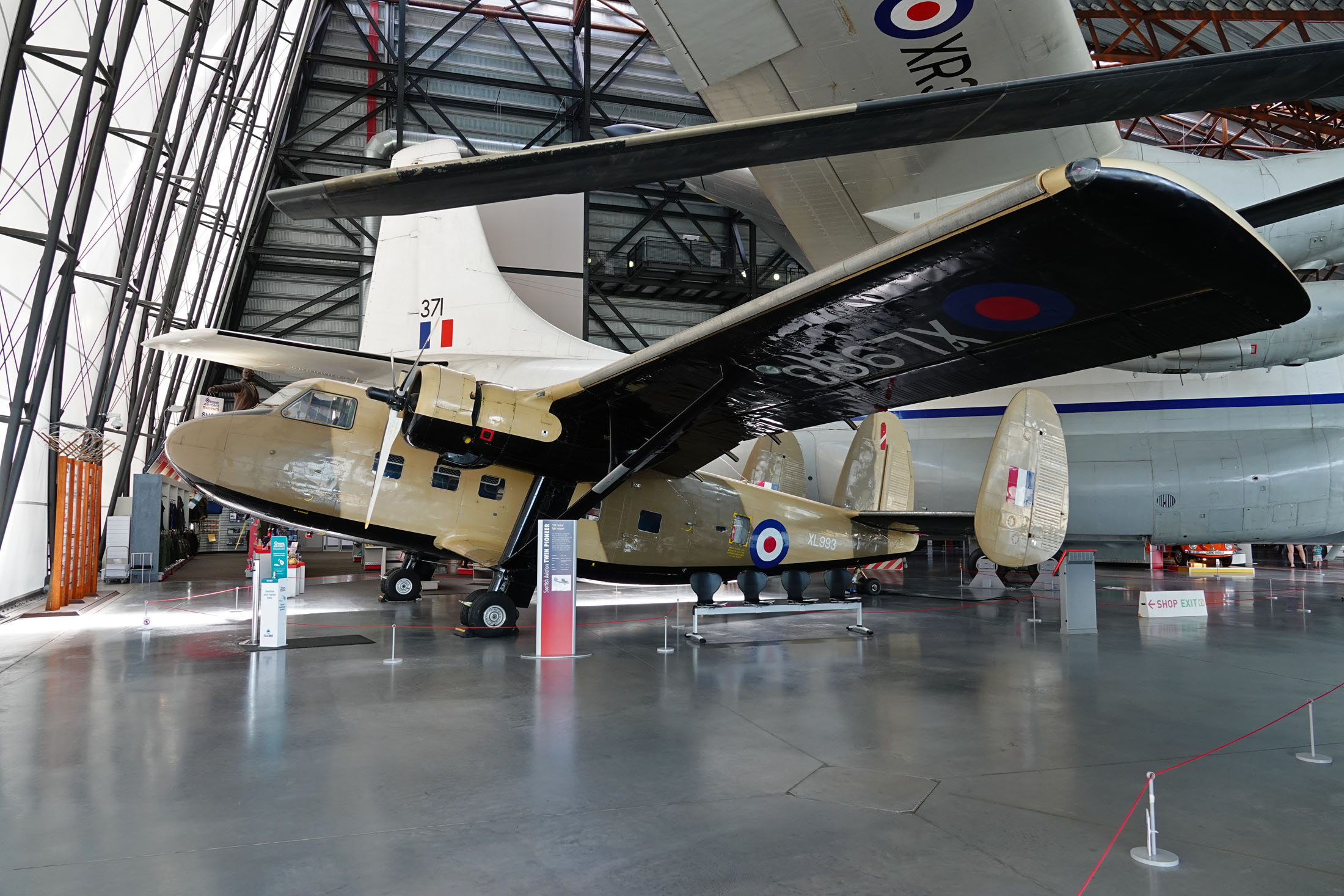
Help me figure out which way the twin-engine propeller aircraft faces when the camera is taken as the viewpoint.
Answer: facing the viewer and to the left of the viewer

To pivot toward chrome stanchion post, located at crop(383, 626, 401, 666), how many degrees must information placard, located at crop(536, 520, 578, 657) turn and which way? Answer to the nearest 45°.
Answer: approximately 90° to its right

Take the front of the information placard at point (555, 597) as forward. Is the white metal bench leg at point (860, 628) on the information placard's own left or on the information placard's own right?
on the information placard's own left

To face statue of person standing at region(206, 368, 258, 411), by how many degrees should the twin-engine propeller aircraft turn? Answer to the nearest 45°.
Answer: approximately 90° to its right

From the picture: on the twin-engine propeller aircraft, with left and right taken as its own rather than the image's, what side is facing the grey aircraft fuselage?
back
